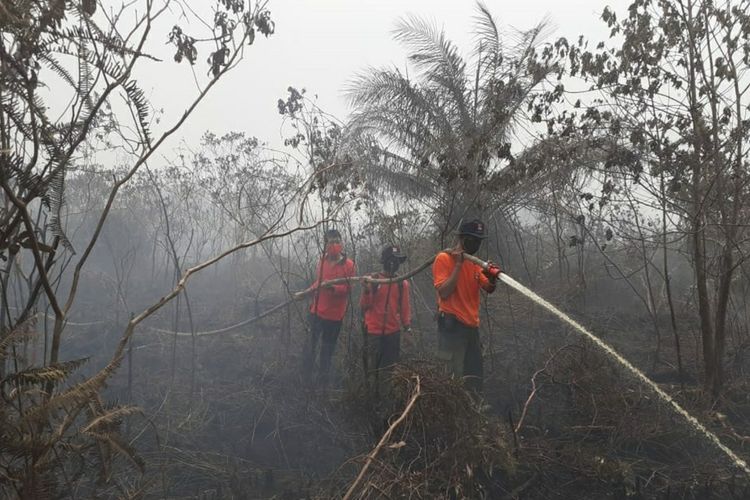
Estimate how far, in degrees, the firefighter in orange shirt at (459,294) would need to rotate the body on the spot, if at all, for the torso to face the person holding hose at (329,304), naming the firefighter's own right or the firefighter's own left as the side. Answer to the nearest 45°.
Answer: approximately 180°

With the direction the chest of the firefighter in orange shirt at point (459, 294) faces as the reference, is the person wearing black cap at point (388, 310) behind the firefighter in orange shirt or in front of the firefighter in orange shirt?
behind

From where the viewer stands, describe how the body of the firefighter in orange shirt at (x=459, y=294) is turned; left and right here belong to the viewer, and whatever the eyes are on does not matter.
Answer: facing the viewer and to the right of the viewer
